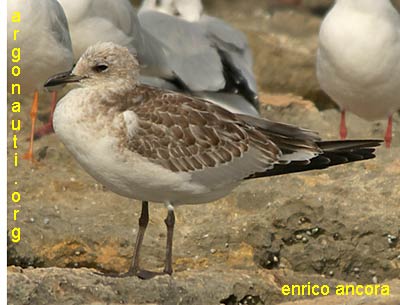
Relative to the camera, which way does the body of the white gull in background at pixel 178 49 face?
to the viewer's left

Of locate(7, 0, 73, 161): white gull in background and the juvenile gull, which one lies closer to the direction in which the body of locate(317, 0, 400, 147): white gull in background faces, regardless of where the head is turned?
the juvenile gull

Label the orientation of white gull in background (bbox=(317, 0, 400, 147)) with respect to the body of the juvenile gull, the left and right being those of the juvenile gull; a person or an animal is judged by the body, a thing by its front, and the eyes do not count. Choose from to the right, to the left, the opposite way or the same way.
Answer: to the left

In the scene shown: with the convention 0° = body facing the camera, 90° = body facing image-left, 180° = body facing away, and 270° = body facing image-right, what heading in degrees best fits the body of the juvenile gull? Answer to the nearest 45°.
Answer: approximately 90°

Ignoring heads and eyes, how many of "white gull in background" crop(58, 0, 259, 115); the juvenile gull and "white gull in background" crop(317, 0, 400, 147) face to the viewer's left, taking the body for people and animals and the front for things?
2

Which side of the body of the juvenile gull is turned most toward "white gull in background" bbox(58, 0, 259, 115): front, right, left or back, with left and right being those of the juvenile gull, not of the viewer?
right
